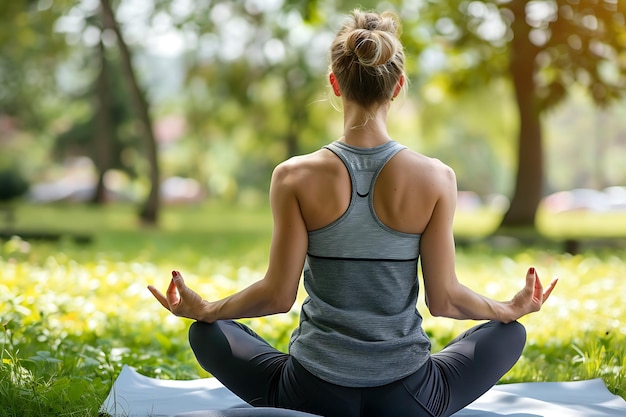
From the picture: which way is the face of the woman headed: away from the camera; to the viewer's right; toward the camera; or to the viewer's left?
away from the camera

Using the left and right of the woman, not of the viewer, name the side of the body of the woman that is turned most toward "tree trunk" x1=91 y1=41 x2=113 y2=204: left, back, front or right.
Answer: front

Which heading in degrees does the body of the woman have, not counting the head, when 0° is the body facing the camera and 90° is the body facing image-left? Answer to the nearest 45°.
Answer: approximately 180°

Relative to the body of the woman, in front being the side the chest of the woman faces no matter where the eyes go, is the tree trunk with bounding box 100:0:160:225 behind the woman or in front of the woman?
in front

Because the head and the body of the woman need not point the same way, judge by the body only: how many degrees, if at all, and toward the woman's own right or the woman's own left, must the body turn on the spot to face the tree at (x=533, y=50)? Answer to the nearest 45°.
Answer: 0° — they already face it
